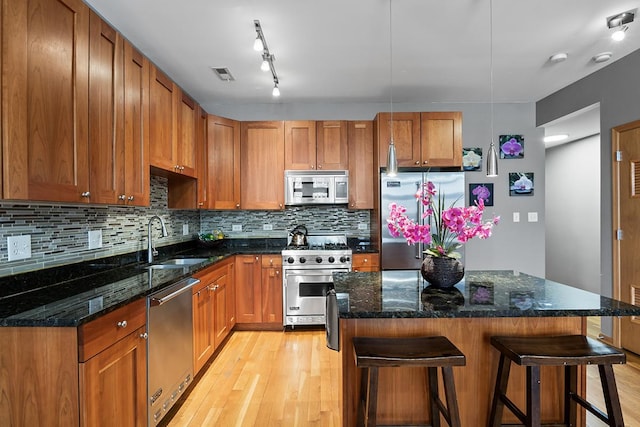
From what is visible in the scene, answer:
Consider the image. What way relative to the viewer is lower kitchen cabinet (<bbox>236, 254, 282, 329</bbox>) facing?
toward the camera

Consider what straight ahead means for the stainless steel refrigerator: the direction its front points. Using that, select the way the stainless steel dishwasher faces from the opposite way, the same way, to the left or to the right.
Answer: to the left

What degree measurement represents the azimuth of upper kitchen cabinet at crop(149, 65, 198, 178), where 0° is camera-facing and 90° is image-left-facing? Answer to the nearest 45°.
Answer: approximately 315°

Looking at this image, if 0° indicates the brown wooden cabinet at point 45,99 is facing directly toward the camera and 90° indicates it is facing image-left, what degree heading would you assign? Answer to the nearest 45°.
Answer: approximately 315°

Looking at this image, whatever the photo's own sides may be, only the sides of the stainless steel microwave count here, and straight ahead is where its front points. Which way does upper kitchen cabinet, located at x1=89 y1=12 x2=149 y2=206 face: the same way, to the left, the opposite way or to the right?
to the left

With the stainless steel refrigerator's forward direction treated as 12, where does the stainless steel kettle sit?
The stainless steel kettle is roughly at 3 o'clock from the stainless steel refrigerator.

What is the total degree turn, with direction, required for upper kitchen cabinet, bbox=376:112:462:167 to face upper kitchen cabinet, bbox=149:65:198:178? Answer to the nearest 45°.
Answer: approximately 45° to its right

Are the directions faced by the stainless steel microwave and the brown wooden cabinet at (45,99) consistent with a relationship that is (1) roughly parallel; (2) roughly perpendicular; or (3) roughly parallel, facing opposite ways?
roughly perpendicular

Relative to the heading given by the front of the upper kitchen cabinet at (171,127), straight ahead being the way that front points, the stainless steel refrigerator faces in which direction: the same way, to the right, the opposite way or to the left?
to the right

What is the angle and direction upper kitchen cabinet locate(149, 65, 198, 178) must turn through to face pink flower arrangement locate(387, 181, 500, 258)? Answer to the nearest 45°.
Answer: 0° — it already faces it

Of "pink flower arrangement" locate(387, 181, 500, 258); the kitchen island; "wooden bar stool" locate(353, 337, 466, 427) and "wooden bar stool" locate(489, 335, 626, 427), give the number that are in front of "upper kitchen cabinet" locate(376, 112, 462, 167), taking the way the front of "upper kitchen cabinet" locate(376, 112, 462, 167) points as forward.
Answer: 4

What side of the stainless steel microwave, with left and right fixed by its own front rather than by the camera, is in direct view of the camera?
front

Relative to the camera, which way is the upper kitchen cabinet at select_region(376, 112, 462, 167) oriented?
toward the camera

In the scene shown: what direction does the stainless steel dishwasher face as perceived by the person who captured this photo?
facing the viewer and to the right of the viewer

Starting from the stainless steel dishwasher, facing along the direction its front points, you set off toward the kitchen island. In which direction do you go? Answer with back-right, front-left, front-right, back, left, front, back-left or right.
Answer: front

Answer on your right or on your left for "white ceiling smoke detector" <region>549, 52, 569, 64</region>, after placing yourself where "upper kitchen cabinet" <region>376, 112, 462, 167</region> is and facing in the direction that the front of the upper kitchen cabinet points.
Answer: on your left

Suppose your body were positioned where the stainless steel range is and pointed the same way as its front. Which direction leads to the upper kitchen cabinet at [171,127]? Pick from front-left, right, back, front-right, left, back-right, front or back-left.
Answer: front-right

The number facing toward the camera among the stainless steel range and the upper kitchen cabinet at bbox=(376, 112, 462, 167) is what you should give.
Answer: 2

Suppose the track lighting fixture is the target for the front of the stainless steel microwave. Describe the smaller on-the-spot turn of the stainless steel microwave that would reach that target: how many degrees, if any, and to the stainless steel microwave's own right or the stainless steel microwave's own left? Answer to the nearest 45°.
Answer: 0° — it already faces it
